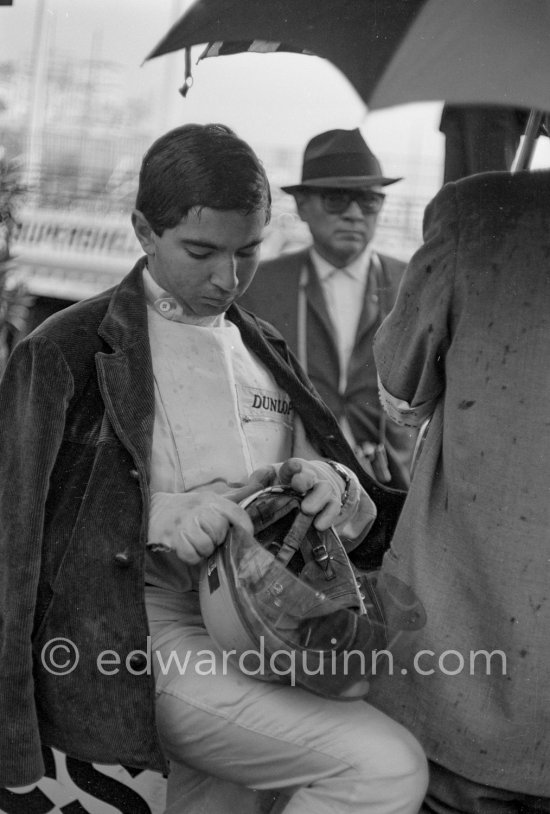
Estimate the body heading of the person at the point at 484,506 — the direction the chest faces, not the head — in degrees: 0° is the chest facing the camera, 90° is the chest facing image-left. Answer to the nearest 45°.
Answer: approximately 180°

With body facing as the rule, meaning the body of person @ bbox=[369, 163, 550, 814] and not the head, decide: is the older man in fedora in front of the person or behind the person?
in front
